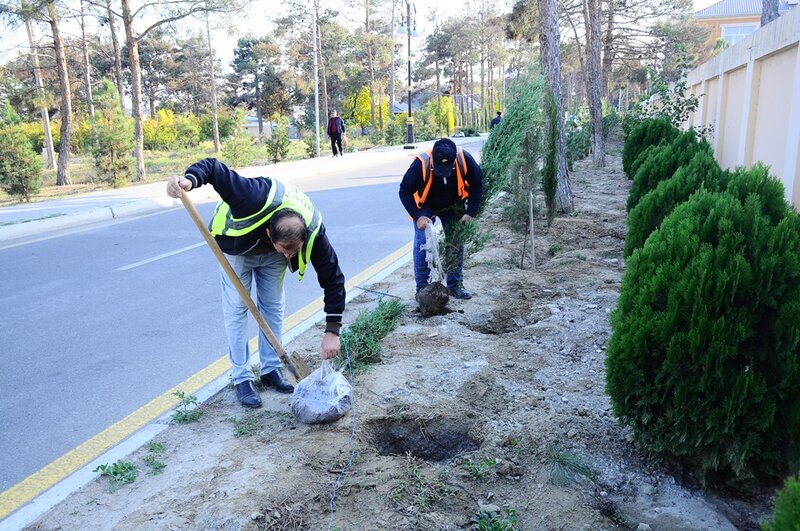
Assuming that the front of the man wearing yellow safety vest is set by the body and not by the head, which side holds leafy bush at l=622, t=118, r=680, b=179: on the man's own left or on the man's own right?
on the man's own left

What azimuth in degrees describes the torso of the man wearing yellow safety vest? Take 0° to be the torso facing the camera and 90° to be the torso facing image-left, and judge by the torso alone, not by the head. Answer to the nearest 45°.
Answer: approximately 315°

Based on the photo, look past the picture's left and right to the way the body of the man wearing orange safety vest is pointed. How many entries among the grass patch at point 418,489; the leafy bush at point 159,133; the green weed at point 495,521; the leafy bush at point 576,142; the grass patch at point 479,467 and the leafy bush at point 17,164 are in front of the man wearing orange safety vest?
3

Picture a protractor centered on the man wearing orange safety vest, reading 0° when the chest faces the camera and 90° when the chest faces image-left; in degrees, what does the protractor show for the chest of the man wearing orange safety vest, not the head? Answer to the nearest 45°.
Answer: approximately 0°

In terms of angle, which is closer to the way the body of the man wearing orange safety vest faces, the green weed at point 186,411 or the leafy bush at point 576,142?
the green weed

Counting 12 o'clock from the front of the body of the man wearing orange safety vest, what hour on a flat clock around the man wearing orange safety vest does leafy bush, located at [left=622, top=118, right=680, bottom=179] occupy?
The leafy bush is roughly at 7 o'clock from the man wearing orange safety vest.

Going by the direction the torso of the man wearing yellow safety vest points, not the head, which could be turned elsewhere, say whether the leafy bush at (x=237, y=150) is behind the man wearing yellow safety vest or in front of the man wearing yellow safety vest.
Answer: behind

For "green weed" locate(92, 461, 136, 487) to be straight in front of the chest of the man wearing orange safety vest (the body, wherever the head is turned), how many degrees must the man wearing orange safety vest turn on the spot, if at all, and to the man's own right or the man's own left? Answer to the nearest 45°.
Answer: approximately 45° to the man's own right

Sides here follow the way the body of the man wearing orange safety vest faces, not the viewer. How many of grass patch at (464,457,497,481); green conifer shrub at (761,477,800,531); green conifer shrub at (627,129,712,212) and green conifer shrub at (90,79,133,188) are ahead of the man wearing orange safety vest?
2
